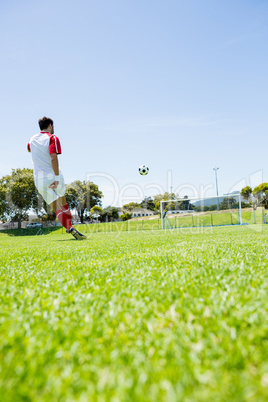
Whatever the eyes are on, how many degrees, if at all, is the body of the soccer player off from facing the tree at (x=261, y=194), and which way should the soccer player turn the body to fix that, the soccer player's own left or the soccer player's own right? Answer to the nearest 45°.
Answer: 0° — they already face it

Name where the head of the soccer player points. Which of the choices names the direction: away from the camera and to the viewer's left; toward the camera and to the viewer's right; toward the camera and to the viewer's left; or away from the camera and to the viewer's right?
away from the camera and to the viewer's right

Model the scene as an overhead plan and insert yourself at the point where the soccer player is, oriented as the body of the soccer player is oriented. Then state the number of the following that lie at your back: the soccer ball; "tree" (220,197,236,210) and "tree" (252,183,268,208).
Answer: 0

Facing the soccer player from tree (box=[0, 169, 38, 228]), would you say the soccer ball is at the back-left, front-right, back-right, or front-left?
front-left

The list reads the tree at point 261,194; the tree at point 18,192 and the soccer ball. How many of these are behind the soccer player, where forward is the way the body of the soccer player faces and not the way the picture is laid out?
0

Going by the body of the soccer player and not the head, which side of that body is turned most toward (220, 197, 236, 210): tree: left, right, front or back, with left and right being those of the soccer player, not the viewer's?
front

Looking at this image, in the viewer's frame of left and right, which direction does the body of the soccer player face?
facing away from the viewer and to the right of the viewer

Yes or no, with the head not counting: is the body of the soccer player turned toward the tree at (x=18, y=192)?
no

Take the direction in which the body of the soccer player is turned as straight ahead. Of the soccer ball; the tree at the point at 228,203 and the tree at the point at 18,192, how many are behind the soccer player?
0
